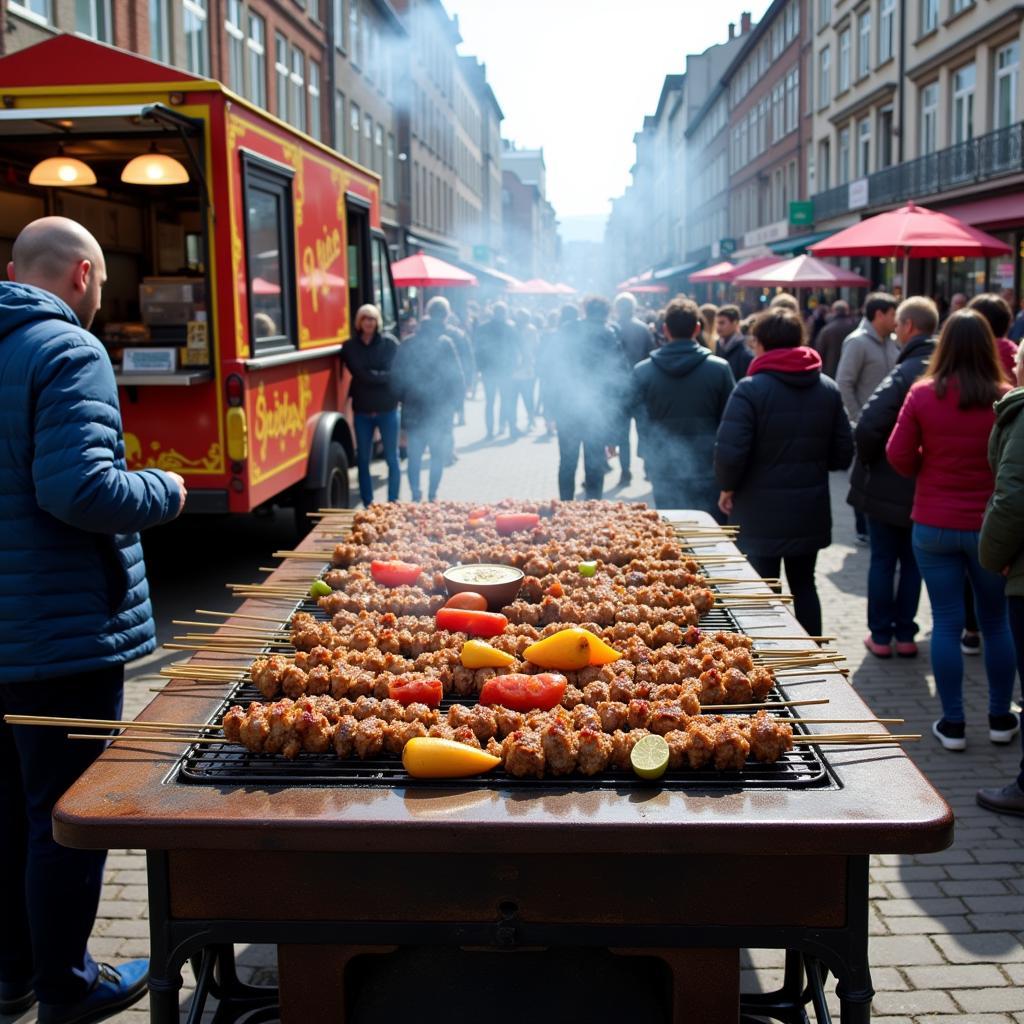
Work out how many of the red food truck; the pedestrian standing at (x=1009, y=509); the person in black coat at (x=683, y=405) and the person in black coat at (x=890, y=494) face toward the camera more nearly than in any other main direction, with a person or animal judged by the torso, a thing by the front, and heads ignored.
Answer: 0

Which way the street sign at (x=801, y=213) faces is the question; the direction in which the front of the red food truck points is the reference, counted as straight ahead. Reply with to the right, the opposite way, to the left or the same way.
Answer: the opposite way

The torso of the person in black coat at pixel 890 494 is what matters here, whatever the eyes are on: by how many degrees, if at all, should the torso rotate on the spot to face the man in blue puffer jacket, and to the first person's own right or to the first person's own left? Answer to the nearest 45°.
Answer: approximately 90° to the first person's own left

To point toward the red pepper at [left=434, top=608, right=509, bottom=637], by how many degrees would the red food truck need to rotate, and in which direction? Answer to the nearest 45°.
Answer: approximately 135° to its right

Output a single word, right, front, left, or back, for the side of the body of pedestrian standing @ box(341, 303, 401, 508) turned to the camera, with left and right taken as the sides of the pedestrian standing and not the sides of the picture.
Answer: front

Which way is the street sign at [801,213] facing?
toward the camera

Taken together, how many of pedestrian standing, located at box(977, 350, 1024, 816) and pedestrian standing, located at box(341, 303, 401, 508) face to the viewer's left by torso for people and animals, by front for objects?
1

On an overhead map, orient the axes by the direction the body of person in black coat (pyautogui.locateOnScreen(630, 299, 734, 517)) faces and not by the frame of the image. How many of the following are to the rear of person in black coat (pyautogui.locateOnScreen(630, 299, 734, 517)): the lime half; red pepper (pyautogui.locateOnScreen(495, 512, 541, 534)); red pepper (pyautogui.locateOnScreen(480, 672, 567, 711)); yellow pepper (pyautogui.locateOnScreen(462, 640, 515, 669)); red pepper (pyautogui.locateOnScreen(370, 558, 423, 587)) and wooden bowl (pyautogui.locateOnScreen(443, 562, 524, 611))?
6

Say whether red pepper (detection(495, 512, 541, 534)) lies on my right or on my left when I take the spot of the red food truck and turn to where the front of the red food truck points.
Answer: on my right

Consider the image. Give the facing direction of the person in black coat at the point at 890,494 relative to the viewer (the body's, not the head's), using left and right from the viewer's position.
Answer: facing away from the viewer and to the left of the viewer

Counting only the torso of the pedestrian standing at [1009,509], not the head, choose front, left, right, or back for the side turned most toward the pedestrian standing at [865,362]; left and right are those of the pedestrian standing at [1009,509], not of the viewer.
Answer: right

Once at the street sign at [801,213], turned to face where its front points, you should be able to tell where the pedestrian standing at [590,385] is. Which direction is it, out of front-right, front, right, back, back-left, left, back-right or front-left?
front

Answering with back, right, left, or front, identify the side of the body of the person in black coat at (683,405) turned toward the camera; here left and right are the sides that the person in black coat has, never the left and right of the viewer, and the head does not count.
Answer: back

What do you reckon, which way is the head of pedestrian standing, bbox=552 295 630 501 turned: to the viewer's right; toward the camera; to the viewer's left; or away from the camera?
away from the camera

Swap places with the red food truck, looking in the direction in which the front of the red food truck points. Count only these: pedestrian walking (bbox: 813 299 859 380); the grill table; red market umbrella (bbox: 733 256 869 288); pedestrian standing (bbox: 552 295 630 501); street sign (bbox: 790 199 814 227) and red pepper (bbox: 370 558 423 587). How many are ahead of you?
4

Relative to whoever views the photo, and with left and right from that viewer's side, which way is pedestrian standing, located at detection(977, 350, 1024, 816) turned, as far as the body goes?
facing to the left of the viewer

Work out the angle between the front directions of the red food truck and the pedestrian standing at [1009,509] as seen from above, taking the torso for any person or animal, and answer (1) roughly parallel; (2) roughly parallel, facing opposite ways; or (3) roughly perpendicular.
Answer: roughly perpendicular
